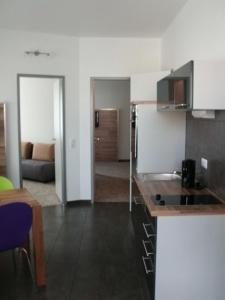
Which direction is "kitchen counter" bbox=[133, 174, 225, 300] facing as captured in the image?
to the viewer's left

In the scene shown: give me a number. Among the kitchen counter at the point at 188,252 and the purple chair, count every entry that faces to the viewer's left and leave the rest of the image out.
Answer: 1

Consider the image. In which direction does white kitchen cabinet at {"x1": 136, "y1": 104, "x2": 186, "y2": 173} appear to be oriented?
to the viewer's left

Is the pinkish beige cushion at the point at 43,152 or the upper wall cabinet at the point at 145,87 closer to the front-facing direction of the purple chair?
the pinkish beige cushion

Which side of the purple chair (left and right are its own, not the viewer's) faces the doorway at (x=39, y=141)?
front

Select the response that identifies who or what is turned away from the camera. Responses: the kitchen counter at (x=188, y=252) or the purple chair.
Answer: the purple chair

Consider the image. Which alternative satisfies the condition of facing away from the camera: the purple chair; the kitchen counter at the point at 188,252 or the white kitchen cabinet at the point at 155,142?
the purple chair

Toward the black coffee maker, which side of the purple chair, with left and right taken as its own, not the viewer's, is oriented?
right

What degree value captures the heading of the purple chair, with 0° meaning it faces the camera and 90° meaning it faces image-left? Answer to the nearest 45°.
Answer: approximately 180°
